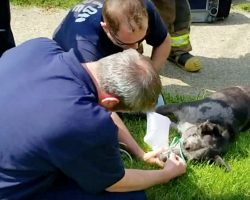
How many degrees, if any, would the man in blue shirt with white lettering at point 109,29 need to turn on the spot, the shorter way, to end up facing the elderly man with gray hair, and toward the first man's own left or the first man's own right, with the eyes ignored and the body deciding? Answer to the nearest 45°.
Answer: approximately 45° to the first man's own right

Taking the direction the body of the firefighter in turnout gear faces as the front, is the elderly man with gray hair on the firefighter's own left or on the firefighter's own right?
on the firefighter's own right

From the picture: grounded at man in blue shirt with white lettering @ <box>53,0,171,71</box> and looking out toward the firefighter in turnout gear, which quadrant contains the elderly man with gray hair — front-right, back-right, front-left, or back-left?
back-right

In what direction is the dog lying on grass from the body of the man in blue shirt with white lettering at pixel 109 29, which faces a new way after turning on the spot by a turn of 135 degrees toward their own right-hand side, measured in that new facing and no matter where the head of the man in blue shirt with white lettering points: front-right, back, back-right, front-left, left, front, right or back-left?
back

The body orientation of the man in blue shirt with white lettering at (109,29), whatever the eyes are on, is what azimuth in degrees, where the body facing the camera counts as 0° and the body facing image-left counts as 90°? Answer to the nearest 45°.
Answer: approximately 315°

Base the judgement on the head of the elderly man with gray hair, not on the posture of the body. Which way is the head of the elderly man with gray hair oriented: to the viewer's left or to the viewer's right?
to the viewer's right

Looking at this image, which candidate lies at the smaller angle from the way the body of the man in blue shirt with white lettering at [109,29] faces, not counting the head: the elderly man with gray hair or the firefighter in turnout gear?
the elderly man with gray hair

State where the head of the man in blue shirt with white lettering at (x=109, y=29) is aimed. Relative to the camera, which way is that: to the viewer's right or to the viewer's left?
to the viewer's right

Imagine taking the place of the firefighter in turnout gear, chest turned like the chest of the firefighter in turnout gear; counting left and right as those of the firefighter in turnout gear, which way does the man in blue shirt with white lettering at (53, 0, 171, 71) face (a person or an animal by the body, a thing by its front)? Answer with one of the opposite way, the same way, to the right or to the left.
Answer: the same way

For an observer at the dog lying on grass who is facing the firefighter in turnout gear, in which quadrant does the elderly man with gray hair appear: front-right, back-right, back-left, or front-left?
back-left
